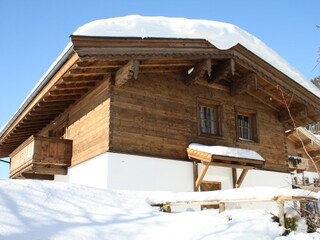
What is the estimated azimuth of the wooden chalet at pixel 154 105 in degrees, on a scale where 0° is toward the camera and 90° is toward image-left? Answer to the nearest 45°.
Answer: approximately 315°

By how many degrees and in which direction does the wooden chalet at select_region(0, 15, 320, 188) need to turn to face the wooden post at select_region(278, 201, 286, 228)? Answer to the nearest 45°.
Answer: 0° — it already faces it
